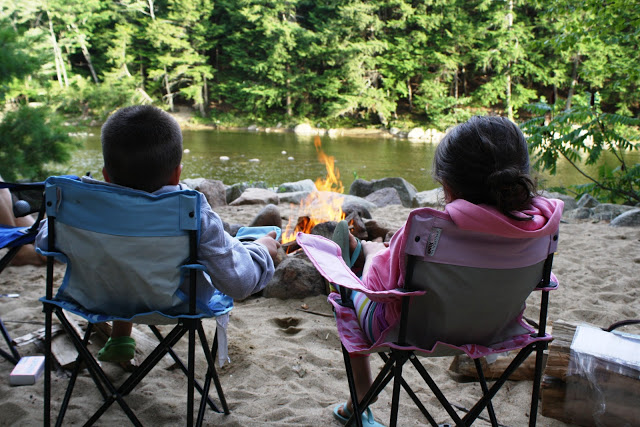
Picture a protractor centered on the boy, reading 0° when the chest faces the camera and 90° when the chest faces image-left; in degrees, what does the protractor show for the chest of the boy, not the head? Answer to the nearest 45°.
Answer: approximately 180°

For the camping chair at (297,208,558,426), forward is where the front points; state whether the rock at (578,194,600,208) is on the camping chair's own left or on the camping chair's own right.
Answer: on the camping chair's own right

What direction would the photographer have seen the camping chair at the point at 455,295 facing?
facing away from the viewer and to the left of the viewer

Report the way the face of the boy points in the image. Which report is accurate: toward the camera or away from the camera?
away from the camera

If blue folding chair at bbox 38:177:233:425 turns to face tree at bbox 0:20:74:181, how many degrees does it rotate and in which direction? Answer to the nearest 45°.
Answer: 0° — it already faces it

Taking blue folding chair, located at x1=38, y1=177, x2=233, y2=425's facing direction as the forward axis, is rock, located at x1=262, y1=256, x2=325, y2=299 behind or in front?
in front

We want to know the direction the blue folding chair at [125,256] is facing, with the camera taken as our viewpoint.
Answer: facing away from the viewer
